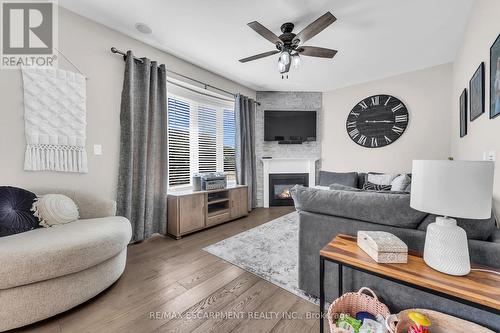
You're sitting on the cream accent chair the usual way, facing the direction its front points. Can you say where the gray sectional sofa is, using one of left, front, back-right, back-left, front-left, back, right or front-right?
front

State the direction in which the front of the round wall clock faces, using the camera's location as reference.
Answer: facing the viewer and to the left of the viewer

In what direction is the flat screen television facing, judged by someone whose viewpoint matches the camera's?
facing the viewer

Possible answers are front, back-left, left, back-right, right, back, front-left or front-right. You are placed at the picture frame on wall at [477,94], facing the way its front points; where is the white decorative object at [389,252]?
left

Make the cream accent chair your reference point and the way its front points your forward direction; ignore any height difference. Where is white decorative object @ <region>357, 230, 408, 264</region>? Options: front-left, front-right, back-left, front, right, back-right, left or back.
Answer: front

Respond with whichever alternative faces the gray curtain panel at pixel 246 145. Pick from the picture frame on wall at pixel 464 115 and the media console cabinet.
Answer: the picture frame on wall

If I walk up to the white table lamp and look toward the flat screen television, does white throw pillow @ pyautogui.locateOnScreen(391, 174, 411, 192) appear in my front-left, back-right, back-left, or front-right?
front-right

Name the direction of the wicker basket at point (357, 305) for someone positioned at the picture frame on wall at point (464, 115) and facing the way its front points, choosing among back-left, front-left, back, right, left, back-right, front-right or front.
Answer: left

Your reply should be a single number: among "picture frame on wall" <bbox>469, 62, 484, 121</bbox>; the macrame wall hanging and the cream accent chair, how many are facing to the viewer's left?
1

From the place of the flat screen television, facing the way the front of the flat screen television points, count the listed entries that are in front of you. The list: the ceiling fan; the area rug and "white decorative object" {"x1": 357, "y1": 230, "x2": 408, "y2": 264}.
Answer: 3

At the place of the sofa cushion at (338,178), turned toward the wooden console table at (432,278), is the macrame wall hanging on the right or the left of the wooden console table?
right

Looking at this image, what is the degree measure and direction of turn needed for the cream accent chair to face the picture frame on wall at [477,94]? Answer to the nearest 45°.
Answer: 0° — it already faces it

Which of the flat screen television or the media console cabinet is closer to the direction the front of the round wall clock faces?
the media console cabinet

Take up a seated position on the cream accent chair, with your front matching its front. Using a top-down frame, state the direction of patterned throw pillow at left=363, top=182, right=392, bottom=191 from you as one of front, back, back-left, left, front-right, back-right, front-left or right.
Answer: front-left

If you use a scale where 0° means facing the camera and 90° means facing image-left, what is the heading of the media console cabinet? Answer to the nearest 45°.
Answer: approximately 315°

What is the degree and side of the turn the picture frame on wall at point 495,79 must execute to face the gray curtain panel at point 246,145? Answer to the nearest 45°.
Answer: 0° — it already faces it

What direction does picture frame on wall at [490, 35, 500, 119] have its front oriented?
to the viewer's left

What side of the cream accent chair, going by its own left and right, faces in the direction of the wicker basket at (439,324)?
front

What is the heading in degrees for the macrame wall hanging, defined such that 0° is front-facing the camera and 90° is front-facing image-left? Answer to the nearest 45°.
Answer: approximately 315°

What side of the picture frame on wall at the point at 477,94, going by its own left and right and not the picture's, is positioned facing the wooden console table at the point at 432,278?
left

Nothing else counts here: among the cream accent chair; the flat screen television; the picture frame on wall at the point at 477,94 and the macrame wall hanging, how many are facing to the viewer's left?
1
